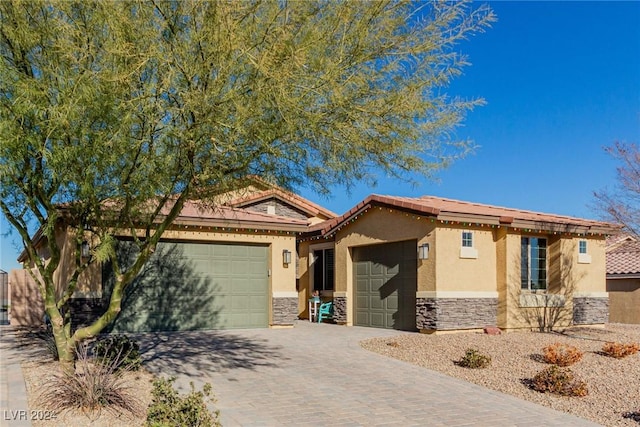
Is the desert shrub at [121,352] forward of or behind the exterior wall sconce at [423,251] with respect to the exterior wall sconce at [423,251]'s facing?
forward

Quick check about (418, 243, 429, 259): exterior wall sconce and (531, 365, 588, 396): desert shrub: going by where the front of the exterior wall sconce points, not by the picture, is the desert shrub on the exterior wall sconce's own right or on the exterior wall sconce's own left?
on the exterior wall sconce's own left

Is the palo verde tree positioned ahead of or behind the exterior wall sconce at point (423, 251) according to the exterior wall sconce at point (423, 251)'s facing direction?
ahead

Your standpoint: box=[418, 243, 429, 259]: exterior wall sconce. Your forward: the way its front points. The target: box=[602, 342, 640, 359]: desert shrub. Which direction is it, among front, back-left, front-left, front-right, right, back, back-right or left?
left

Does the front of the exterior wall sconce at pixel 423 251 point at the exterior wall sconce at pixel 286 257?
no

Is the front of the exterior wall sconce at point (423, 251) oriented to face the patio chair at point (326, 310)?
no

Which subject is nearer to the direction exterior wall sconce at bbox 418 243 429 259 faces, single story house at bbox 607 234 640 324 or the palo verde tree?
the palo verde tree
